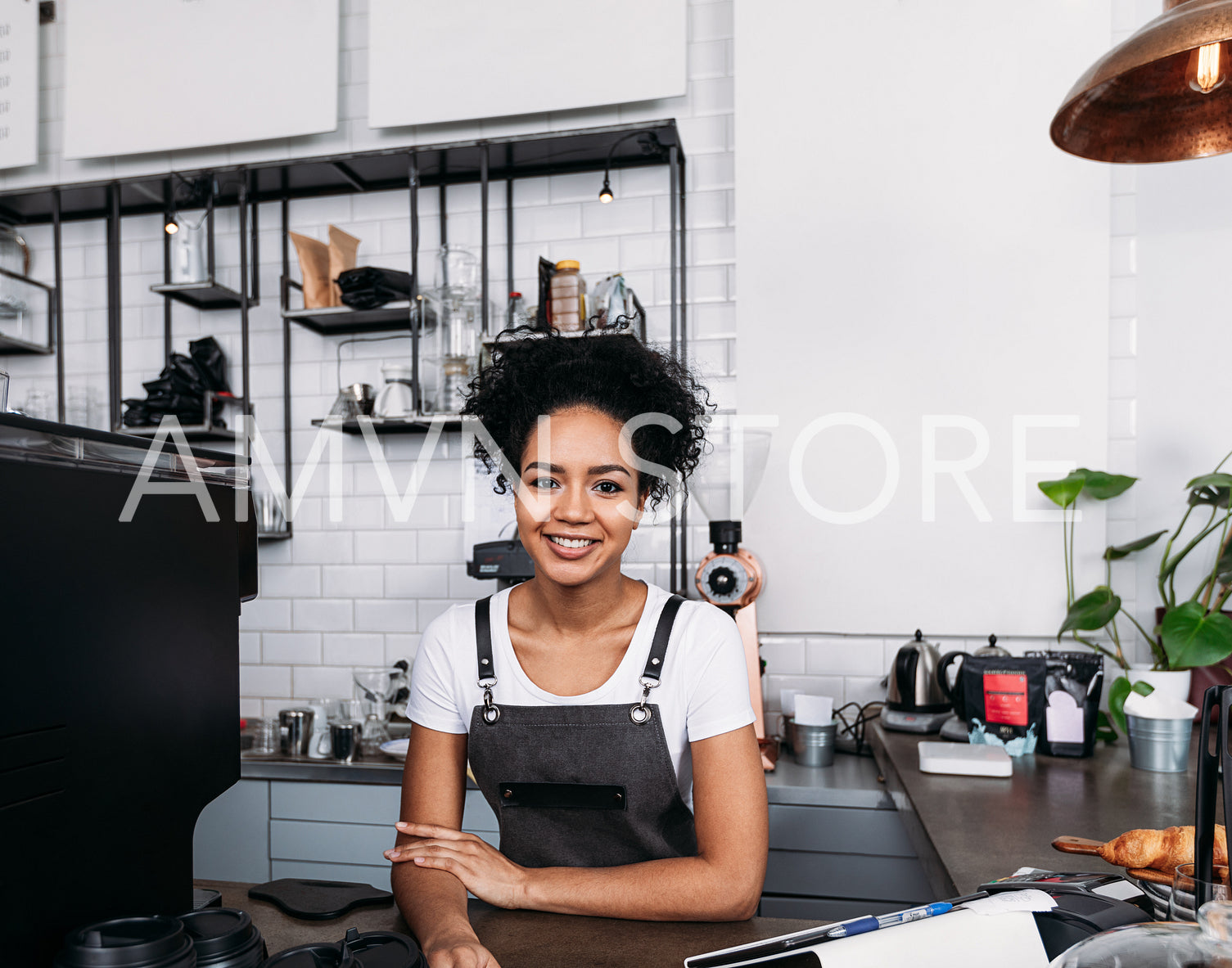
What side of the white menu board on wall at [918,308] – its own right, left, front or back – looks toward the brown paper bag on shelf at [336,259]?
right

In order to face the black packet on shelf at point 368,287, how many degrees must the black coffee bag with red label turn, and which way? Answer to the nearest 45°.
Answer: approximately 90° to its right

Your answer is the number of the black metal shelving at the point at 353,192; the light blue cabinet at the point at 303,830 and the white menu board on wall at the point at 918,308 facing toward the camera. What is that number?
3

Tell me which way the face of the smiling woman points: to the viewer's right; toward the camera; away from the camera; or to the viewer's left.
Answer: toward the camera

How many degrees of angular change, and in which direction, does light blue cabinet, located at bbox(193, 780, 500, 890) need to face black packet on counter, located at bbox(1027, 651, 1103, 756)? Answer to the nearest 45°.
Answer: approximately 45° to its left

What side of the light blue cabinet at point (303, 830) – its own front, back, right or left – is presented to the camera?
front

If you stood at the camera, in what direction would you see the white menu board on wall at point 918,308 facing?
facing the viewer

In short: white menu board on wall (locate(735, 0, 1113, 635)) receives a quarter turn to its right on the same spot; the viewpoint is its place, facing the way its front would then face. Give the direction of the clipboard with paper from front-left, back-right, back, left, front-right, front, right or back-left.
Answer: left

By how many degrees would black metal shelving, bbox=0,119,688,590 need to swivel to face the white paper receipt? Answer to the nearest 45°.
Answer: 0° — it already faces it

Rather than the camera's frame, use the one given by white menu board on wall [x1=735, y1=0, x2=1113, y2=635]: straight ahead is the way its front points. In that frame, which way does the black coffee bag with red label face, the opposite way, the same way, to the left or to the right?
the same way

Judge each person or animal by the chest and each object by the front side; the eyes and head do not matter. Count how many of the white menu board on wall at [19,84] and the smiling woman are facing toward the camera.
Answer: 2

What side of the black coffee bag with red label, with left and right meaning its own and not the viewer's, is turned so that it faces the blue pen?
front

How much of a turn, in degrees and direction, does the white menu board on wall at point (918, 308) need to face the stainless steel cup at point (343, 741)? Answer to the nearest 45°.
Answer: approximately 45° to its right

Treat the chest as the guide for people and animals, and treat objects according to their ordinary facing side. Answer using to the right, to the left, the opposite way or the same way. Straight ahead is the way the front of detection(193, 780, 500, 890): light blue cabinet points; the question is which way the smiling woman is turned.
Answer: the same way
